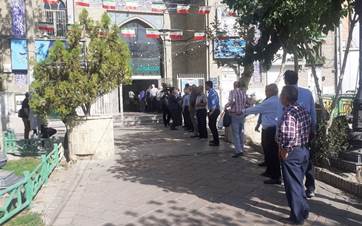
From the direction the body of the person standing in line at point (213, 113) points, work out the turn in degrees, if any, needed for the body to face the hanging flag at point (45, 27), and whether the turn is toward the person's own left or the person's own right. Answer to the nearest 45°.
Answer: approximately 45° to the person's own right

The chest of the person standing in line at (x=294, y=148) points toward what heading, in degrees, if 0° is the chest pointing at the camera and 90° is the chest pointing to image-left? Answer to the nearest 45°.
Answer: approximately 135°

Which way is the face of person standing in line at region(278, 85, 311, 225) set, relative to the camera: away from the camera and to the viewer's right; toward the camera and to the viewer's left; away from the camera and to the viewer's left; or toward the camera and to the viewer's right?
away from the camera and to the viewer's left

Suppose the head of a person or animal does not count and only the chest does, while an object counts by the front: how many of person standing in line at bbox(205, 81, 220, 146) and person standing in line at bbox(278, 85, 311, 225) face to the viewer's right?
0

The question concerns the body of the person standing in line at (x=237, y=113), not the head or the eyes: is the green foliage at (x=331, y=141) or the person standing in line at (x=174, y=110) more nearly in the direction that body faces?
the person standing in line

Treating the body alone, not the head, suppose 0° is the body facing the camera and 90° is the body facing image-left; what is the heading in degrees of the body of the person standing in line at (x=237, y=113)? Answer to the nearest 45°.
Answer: approximately 135°

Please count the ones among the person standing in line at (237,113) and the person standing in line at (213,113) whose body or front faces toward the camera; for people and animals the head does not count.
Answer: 0

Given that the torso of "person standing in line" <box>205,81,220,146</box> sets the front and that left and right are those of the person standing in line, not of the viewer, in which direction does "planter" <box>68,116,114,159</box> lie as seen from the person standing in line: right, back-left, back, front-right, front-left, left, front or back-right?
front-left

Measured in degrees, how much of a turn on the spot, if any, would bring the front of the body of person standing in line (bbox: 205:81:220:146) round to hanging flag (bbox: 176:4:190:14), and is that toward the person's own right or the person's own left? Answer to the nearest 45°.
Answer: approximately 90° to the person's own right

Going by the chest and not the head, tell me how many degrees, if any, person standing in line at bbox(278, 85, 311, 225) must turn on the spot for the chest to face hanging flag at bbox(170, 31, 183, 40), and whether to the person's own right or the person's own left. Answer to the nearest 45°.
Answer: approximately 45° to the person's own right

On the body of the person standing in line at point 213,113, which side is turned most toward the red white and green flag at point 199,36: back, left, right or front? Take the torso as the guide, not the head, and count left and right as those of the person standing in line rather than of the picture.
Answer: right

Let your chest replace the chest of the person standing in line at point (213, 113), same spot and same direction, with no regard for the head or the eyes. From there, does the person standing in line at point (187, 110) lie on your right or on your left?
on your right

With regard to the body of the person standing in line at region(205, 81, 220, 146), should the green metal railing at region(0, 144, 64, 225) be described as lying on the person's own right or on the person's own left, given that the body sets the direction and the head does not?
on the person's own left

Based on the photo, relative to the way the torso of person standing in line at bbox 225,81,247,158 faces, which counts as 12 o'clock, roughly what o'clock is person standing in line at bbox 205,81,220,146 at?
person standing in line at bbox 205,81,220,146 is roughly at 1 o'clock from person standing in line at bbox 225,81,247,158.

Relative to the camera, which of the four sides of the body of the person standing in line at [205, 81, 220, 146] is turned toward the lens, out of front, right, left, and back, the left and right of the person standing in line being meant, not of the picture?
left

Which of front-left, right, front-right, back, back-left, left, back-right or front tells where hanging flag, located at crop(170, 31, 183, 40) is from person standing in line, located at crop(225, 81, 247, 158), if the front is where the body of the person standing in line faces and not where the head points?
front-right
